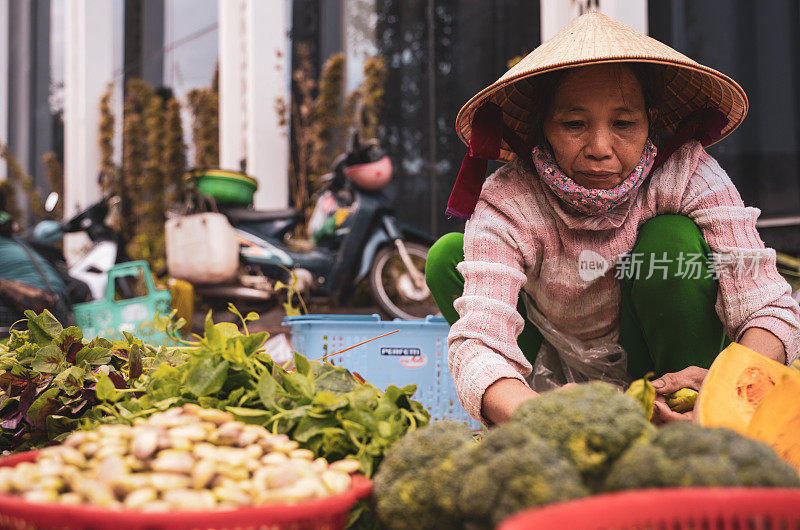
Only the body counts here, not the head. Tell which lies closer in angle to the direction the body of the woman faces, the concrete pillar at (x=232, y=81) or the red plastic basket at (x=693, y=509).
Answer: the red plastic basket

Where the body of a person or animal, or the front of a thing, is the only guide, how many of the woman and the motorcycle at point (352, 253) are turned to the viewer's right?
1

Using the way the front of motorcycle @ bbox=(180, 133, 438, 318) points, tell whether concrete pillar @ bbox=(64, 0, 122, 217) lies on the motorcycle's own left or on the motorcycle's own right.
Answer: on the motorcycle's own left

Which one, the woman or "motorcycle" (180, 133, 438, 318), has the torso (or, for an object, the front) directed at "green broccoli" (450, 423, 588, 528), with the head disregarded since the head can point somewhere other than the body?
the woman

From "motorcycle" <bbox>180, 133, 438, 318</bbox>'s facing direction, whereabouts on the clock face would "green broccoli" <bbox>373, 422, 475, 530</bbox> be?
The green broccoli is roughly at 3 o'clock from the motorcycle.

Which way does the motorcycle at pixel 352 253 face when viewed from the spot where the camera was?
facing to the right of the viewer

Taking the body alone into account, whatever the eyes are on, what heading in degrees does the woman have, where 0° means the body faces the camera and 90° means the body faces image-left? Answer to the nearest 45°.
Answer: approximately 0°

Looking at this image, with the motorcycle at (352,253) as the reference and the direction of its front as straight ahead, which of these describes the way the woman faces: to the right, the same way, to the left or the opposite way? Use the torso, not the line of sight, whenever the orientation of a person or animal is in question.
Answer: to the right

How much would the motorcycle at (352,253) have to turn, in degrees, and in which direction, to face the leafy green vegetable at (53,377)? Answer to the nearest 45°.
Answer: approximately 90° to its right

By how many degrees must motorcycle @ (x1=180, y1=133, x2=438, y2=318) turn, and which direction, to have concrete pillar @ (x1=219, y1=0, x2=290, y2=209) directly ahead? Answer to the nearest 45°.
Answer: approximately 90° to its left
